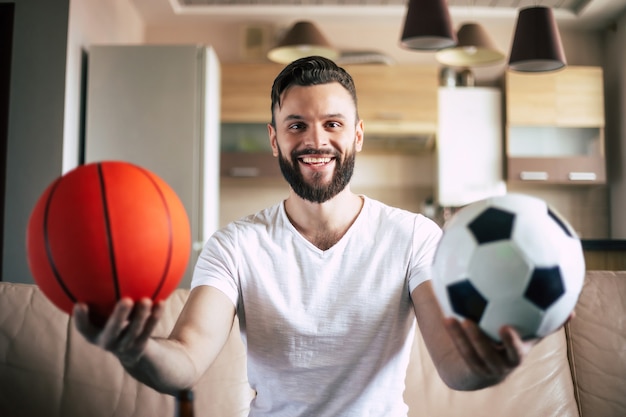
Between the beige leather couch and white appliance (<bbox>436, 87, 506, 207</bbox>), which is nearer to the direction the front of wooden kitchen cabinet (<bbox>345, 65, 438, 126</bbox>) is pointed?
the beige leather couch

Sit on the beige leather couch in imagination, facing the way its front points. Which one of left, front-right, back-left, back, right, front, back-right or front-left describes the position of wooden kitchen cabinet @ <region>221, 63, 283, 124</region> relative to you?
back

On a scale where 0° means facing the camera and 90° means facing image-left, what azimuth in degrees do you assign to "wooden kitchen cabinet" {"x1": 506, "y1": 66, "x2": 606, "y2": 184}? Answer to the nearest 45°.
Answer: approximately 0°

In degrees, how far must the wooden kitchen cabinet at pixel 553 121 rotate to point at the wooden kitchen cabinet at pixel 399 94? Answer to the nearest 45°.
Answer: approximately 45° to its right
